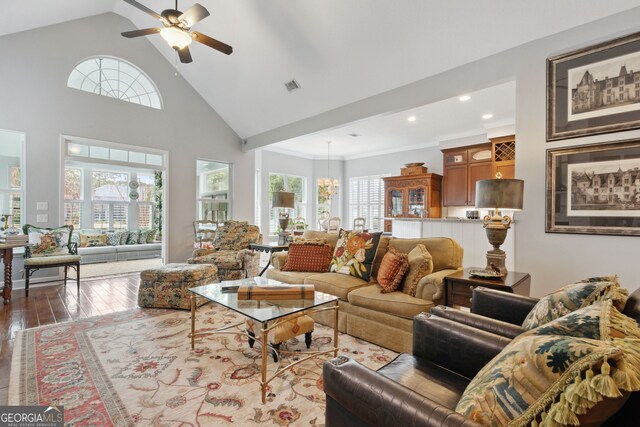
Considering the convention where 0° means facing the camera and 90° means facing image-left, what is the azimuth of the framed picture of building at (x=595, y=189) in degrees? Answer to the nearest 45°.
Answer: approximately 45°

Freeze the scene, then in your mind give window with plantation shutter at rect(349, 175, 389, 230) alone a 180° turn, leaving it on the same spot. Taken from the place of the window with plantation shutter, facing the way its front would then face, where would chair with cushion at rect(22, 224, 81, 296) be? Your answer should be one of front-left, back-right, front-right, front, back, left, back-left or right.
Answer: back

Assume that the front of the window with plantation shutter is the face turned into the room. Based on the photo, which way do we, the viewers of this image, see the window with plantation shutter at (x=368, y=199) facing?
facing the viewer and to the left of the viewer

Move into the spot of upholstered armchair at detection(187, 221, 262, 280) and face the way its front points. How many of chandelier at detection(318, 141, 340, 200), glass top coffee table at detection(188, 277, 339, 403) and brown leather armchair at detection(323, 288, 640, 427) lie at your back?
1

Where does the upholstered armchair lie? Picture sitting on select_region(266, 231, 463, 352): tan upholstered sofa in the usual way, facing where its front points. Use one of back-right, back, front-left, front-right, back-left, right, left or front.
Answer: right

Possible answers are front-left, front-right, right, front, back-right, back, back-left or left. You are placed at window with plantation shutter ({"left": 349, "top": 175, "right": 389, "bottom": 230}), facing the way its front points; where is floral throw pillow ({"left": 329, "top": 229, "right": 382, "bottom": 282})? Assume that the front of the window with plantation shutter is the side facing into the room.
front-left

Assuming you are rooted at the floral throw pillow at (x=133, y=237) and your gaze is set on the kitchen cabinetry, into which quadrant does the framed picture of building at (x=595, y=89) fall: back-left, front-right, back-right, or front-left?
front-right

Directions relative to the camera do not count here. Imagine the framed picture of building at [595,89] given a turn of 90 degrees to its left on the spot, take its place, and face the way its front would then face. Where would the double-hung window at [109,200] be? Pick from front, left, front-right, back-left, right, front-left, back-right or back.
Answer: back-right

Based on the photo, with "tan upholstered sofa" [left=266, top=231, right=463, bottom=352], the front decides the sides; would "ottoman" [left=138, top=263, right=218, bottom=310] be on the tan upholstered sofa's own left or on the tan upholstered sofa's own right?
on the tan upholstered sofa's own right

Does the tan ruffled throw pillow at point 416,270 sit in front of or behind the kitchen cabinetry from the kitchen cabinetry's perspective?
in front

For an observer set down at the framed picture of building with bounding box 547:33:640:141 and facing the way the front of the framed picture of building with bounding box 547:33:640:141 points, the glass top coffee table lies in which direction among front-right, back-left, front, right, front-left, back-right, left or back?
front
